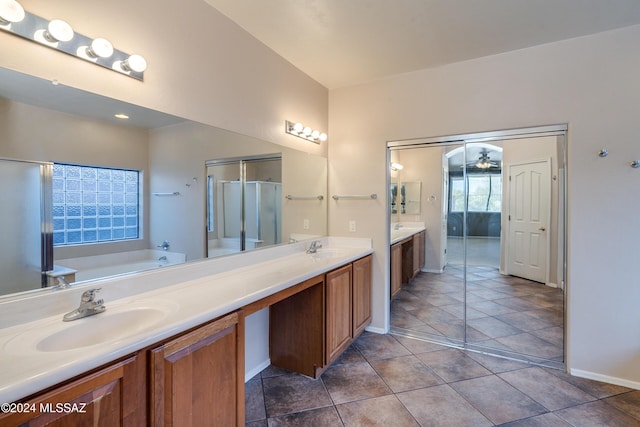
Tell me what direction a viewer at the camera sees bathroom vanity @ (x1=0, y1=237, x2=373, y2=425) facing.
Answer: facing the viewer and to the right of the viewer

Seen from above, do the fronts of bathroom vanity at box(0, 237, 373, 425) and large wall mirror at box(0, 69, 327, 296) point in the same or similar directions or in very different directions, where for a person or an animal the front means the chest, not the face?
same or similar directions

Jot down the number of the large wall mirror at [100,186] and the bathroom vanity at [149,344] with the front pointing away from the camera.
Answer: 0

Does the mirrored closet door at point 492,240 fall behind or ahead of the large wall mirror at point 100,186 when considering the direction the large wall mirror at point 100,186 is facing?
ahead

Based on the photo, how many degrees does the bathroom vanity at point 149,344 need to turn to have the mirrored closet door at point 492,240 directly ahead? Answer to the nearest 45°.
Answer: approximately 45° to its left
